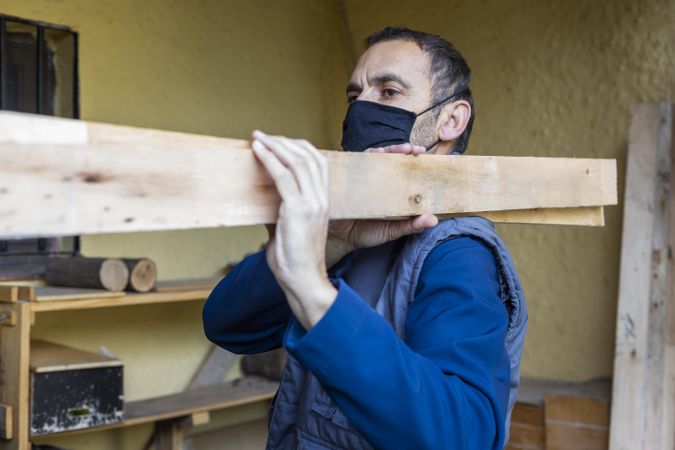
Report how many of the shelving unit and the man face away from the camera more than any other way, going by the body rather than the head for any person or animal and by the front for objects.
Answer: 0

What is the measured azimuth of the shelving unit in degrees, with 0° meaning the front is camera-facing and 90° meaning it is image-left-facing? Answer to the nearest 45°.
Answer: approximately 315°

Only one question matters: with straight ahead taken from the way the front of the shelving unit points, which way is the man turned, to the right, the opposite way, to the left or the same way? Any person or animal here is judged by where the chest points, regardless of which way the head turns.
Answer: to the right

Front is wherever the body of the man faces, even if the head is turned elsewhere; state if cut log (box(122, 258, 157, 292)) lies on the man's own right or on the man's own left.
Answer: on the man's own right

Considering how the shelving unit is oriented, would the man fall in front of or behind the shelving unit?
in front

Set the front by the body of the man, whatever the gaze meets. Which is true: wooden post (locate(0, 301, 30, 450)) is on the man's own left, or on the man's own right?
on the man's own right
